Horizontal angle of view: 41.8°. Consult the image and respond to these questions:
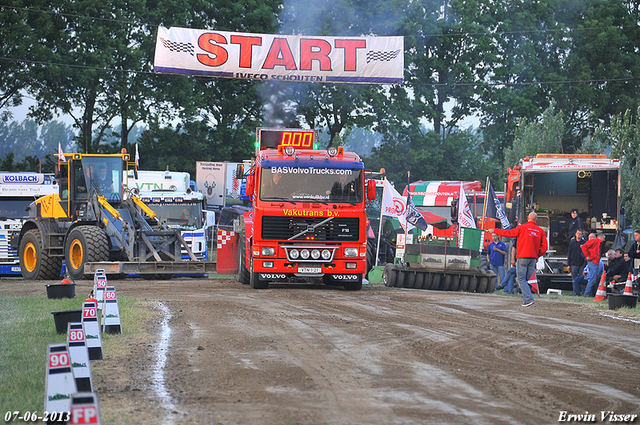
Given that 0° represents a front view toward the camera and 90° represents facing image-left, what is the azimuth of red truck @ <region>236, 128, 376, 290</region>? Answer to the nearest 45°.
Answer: approximately 0°

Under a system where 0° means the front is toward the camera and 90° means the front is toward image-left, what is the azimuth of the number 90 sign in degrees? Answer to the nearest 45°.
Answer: approximately 0°

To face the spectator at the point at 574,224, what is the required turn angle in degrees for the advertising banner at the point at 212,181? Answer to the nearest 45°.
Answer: approximately 45° to its left

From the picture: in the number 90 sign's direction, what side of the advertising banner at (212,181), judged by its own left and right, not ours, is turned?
front

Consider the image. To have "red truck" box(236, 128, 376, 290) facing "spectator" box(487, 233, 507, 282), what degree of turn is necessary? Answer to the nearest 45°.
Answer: approximately 135° to its left

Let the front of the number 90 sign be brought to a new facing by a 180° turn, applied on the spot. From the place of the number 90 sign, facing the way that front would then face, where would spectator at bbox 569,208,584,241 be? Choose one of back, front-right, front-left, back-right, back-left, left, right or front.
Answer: front-right

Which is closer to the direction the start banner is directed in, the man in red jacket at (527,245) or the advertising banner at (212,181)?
the man in red jacket
